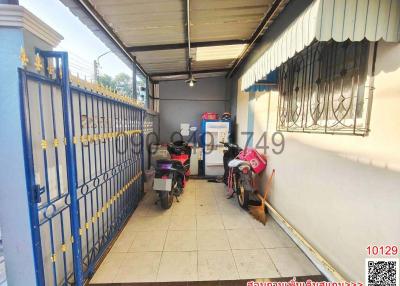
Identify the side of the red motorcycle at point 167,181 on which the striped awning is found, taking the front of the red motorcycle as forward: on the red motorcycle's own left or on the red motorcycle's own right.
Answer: on the red motorcycle's own right

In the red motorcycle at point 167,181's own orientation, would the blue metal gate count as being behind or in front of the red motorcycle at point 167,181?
behind

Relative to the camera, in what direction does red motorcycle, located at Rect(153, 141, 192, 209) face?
facing away from the viewer and to the right of the viewer

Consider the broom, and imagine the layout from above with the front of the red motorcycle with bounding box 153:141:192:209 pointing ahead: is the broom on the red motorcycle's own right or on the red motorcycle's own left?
on the red motorcycle's own right
